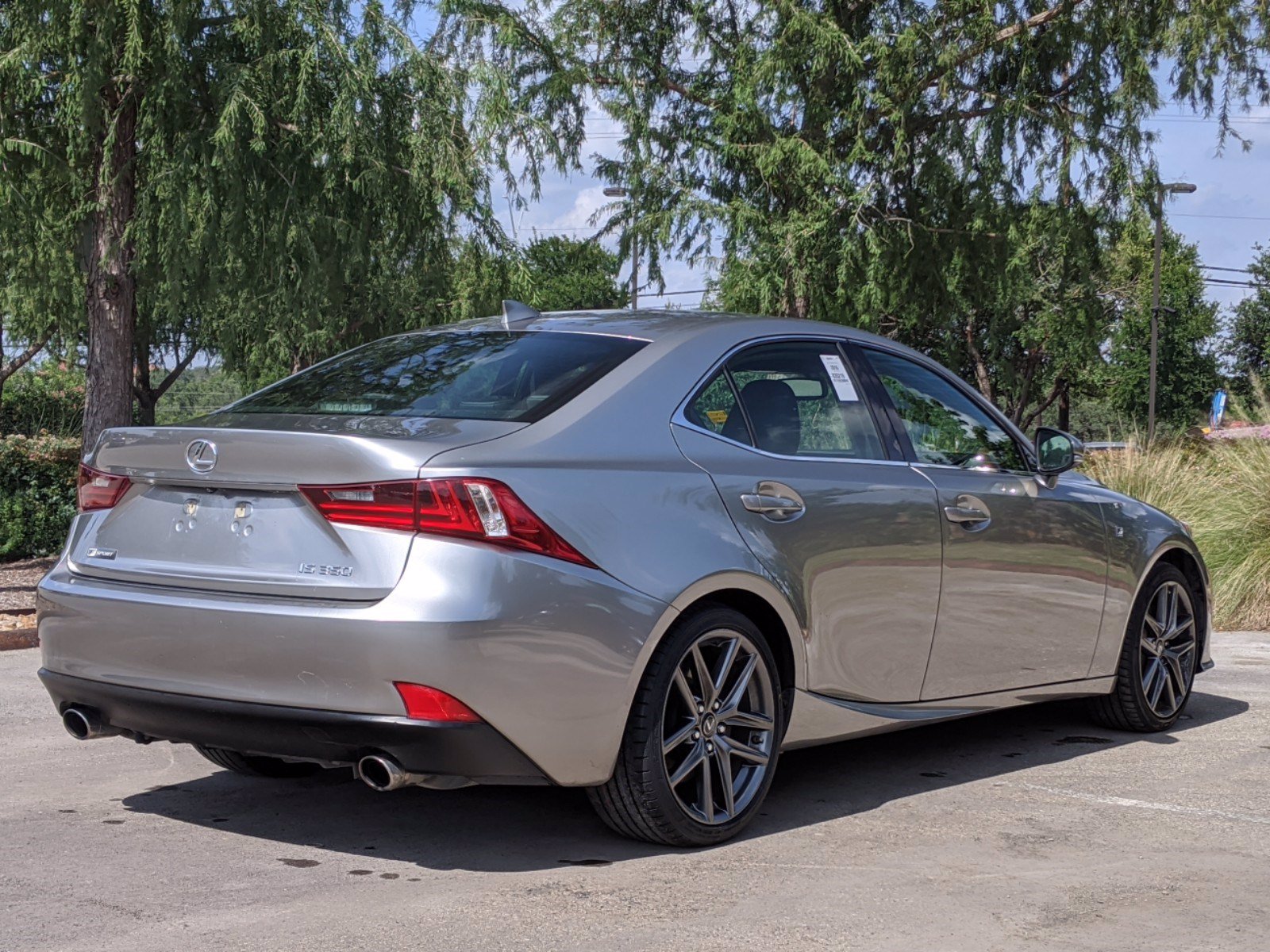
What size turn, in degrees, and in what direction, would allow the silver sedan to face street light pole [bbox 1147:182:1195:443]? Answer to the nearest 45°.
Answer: approximately 45° to its left

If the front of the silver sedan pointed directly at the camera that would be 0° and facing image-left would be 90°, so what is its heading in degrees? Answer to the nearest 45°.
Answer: approximately 225°

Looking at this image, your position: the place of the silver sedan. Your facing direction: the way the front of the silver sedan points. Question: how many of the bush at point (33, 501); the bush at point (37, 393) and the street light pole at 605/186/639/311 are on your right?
0

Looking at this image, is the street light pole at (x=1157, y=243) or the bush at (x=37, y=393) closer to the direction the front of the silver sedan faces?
the street light pole

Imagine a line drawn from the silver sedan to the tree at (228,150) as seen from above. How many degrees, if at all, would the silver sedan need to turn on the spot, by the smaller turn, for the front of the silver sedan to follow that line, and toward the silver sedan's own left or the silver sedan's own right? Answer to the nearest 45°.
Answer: approximately 45° to the silver sedan's own left

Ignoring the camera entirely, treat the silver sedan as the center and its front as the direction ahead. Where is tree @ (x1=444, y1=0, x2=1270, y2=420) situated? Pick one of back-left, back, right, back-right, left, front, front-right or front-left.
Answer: front-left

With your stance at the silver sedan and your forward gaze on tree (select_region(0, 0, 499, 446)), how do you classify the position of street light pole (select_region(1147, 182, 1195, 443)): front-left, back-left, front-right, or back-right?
front-right

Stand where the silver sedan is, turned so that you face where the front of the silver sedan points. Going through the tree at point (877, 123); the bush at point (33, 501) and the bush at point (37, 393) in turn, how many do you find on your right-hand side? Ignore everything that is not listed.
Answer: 0

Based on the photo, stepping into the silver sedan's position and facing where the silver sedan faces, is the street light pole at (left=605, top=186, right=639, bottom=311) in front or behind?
in front

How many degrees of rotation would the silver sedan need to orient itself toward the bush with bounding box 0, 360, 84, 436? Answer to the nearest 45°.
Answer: approximately 45° to its left

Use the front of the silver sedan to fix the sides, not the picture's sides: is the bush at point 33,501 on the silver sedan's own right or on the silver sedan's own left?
on the silver sedan's own left
